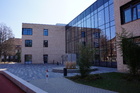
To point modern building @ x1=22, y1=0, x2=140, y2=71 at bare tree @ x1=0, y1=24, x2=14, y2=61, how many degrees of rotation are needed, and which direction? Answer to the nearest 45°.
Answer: approximately 90° to its right

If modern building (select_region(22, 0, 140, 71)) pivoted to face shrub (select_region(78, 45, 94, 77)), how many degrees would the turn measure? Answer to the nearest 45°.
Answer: approximately 45° to its left

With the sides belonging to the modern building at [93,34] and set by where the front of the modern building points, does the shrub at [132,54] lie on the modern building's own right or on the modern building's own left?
on the modern building's own left

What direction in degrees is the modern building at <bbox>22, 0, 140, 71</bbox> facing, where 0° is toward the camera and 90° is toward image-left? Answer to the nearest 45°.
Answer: approximately 45°

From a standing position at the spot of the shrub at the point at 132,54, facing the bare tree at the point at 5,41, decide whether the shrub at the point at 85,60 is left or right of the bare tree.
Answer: left

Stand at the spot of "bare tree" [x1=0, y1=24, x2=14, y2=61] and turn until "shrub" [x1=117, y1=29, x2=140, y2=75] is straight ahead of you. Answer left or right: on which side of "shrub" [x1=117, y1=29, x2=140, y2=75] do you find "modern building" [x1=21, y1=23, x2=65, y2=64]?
left
